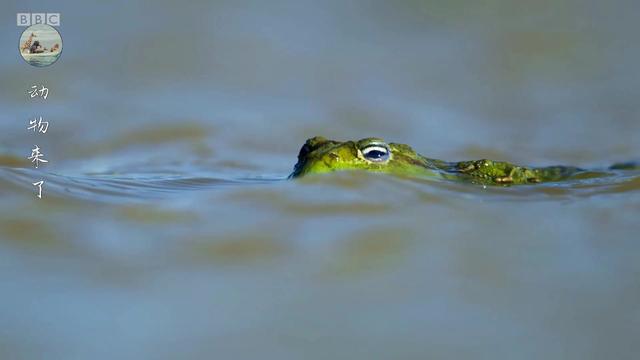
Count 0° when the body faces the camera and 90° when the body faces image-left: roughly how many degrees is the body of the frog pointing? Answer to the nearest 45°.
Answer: approximately 90°
